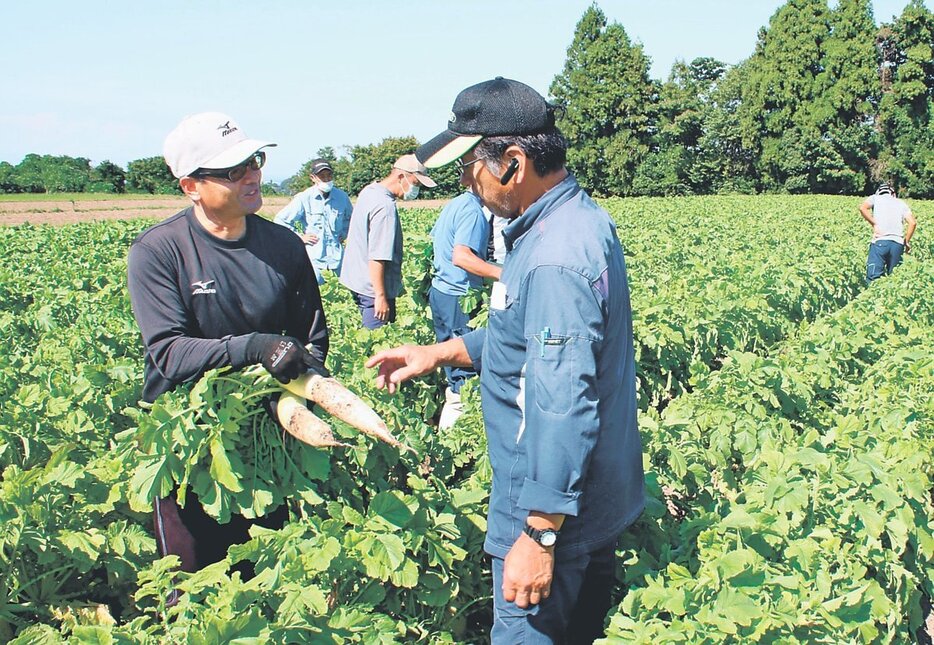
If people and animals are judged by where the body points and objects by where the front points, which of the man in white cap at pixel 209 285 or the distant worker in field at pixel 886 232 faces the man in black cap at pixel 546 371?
the man in white cap

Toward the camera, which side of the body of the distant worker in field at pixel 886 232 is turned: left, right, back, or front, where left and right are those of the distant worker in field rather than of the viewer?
back

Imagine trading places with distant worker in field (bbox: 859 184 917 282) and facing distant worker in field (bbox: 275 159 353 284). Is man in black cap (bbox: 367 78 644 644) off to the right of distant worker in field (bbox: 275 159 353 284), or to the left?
left

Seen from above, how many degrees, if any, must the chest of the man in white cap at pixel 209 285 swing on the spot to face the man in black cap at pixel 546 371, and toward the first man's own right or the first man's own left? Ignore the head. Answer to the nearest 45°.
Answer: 0° — they already face them

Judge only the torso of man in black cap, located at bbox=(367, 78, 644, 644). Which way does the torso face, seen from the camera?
to the viewer's left

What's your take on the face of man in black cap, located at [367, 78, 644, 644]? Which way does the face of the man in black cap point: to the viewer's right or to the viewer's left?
to the viewer's left

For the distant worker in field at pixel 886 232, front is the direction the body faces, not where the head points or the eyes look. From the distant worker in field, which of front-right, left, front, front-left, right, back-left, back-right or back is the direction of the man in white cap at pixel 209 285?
back

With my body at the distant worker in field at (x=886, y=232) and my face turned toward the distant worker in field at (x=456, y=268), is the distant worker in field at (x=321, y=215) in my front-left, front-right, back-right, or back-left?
front-right
